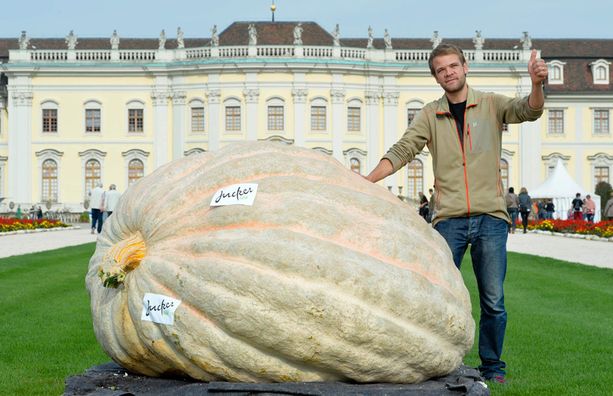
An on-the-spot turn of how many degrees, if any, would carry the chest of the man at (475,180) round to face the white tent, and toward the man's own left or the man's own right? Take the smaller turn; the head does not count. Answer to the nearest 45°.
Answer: approximately 180°

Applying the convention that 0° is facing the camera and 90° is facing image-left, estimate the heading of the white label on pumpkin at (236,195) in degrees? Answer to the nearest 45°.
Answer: approximately 0°

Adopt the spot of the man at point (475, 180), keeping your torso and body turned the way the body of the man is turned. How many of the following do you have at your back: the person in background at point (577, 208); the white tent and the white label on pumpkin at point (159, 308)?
2

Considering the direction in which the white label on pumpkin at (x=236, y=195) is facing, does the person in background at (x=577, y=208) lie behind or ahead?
behind

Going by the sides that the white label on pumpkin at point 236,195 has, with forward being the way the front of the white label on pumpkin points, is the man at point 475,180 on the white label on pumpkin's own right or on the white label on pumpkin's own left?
on the white label on pumpkin's own left

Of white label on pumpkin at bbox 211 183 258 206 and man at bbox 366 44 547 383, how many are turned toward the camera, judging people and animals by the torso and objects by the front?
2

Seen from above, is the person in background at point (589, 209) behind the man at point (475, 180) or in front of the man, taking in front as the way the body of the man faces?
behind
